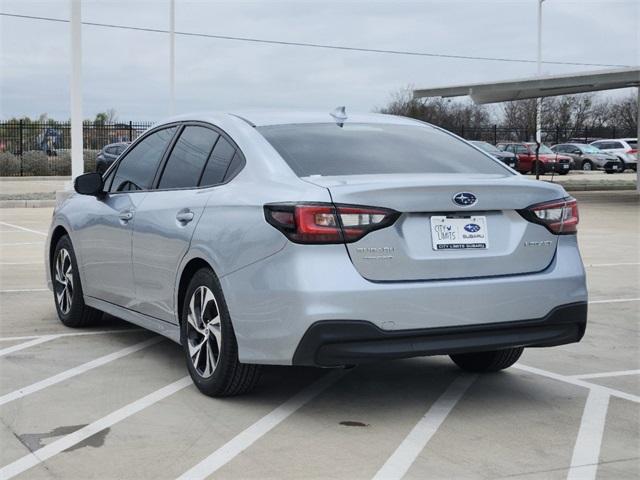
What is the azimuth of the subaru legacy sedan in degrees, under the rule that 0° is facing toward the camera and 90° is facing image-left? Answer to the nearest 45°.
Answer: approximately 135°

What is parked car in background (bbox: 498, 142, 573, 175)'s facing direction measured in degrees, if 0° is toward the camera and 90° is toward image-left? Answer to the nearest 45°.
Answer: approximately 315°

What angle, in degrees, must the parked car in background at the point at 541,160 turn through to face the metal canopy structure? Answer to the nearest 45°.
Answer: approximately 45° to its right

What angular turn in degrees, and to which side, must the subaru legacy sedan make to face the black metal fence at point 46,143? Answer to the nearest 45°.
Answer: approximately 45° to its right

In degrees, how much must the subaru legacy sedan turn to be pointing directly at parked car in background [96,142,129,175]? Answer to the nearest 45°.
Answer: approximately 45° to its right

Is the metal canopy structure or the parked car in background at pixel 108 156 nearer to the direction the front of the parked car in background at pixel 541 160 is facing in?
the metal canopy structure

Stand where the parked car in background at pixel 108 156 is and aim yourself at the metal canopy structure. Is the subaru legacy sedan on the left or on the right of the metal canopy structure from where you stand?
right

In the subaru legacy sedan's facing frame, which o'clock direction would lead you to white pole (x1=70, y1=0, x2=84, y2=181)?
The white pole is roughly at 1 o'clock from the subaru legacy sedan.
